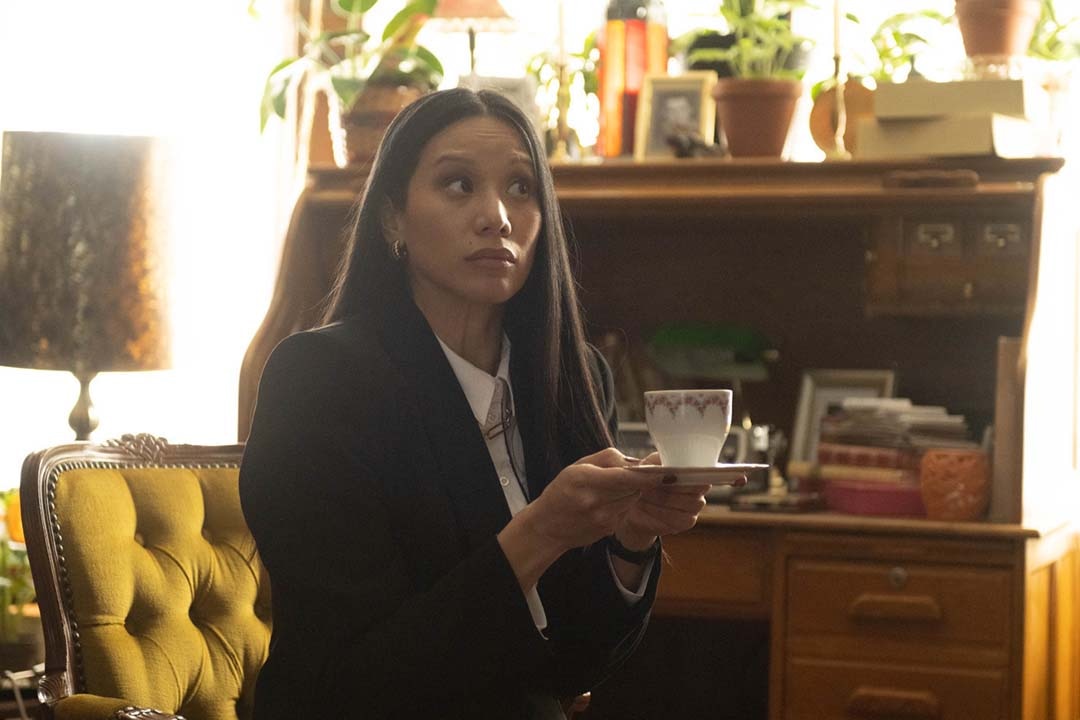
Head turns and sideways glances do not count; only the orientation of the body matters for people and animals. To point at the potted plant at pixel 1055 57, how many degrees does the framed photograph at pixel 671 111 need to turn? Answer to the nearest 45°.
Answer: approximately 90° to its left

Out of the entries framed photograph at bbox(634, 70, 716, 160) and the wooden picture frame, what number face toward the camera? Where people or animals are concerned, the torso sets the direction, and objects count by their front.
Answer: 2

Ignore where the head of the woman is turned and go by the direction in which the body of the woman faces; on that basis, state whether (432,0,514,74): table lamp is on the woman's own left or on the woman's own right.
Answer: on the woman's own left

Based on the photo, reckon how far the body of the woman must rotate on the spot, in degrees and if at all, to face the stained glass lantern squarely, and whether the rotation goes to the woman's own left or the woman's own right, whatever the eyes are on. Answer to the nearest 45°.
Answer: approximately 135° to the woman's own left

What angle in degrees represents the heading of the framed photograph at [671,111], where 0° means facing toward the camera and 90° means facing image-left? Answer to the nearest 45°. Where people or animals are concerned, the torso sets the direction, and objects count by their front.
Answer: approximately 0°

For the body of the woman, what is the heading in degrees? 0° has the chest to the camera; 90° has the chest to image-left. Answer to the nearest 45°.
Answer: approximately 315°
